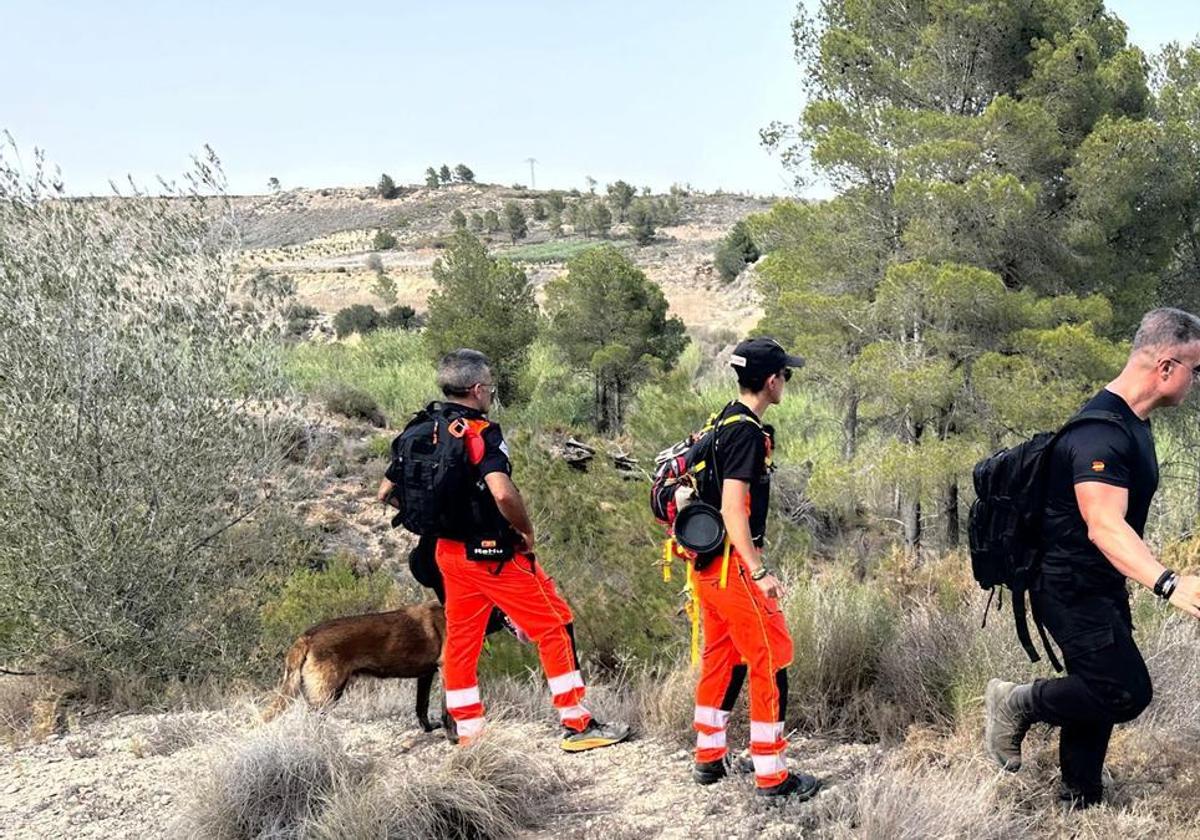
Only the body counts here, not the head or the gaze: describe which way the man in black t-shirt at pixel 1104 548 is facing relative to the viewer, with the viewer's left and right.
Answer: facing to the right of the viewer

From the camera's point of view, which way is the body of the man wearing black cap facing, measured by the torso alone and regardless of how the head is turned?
to the viewer's right

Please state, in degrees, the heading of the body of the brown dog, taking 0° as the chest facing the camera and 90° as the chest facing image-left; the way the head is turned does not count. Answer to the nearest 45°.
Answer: approximately 270°

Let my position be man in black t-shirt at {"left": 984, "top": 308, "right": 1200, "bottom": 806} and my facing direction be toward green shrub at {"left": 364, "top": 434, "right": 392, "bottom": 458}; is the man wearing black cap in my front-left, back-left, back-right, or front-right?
front-left

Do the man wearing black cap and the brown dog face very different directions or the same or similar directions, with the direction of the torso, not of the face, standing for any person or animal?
same or similar directions

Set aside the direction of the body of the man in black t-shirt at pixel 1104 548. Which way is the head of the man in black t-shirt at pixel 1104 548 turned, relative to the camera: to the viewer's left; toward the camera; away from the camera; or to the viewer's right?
to the viewer's right

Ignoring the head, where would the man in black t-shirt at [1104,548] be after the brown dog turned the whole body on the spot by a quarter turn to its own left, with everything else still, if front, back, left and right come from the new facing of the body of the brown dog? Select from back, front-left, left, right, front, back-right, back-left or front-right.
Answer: back-right

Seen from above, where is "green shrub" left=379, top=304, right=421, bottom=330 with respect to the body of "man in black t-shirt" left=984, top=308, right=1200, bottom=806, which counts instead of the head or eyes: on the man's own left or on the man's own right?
on the man's own left

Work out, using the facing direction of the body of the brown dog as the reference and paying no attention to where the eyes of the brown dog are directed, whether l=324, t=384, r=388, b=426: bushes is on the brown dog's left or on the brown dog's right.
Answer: on the brown dog's left

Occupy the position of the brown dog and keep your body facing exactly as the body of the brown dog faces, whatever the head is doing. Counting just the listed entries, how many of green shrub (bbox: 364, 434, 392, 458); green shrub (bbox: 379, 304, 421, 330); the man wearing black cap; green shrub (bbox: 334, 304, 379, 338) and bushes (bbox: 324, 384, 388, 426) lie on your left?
4
